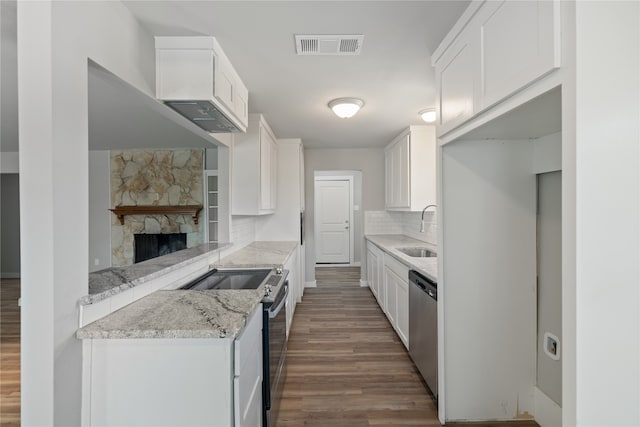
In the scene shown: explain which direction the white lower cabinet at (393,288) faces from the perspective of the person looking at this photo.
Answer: facing to the left of the viewer

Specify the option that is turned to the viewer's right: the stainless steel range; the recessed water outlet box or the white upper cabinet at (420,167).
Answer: the stainless steel range

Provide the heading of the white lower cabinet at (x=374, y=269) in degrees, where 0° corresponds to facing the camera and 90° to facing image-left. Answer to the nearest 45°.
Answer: approximately 90°

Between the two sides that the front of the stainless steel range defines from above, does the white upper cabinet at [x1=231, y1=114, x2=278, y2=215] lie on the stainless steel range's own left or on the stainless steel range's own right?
on the stainless steel range's own left

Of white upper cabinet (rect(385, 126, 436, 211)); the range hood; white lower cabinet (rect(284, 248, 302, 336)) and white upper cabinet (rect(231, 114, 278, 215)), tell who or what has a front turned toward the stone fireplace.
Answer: white upper cabinet (rect(385, 126, 436, 211))

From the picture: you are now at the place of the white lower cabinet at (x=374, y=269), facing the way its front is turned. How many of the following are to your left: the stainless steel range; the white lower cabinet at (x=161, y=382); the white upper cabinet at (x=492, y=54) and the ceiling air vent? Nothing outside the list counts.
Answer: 4

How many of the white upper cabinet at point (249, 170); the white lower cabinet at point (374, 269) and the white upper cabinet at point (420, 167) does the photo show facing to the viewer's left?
2

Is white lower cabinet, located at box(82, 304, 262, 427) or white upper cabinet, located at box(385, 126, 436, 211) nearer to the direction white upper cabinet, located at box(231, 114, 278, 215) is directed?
the white upper cabinet

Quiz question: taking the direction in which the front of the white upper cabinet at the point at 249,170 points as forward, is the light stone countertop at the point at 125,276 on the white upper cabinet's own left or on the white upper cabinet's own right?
on the white upper cabinet's own right

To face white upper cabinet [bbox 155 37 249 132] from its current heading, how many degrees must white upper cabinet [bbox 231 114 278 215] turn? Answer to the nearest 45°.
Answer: approximately 90° to its right

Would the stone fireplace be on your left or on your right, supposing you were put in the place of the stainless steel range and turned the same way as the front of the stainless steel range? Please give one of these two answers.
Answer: on your left

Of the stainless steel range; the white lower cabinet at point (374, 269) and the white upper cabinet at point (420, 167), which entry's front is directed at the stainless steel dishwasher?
the stainless steel range

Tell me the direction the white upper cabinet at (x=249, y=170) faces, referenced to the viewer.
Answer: facing to the right of the viewer

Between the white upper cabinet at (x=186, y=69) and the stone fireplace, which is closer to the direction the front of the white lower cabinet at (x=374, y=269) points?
the stone fireplace

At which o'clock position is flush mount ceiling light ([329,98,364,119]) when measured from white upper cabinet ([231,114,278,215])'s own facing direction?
The flush mount ceiling light is roughly at 1 o'clock from the white upper cabinet.

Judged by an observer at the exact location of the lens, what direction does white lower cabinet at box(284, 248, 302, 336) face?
facing to the right of the viewer

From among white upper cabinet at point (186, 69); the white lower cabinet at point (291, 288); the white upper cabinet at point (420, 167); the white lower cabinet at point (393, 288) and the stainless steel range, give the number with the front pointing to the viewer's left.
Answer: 2

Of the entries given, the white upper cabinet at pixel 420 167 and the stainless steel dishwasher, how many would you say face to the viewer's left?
2

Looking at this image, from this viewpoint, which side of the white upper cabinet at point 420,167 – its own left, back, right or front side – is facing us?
left

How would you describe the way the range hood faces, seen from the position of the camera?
facing to the right of the viewer

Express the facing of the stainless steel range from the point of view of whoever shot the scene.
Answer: facing to the right of the viewer
